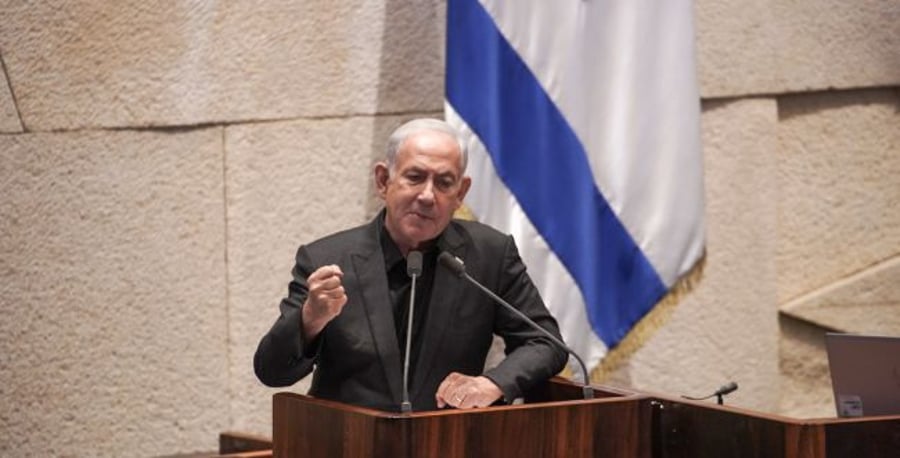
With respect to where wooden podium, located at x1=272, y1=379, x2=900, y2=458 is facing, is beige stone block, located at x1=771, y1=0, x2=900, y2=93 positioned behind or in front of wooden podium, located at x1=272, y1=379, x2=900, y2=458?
behind

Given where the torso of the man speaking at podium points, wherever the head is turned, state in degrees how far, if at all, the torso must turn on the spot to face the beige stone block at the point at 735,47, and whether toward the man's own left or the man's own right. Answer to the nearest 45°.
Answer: approximately 135° to the man's own left

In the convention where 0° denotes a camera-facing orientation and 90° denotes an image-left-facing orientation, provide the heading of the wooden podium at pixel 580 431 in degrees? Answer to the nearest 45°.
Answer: approximately 0°

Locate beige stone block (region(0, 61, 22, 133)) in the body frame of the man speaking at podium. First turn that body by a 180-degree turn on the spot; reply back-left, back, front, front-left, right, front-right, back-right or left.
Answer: front-left

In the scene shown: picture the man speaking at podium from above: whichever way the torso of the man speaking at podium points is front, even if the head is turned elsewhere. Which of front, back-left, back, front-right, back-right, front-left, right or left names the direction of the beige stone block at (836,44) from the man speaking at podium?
back-left

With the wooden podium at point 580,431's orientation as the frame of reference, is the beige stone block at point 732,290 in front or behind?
behind

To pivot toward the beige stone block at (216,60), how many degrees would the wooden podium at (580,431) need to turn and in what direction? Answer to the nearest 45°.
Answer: approximately 135° to its right

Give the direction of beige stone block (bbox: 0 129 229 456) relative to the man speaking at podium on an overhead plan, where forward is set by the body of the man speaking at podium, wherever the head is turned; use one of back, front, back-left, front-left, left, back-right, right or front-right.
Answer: back-right

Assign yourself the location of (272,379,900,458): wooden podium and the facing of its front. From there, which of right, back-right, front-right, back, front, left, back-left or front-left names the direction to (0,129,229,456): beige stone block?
back-right

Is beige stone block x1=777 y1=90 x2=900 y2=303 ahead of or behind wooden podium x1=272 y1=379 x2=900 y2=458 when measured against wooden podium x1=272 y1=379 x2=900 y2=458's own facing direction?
behind

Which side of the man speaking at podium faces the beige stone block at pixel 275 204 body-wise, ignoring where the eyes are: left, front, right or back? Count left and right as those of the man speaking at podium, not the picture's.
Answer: back
